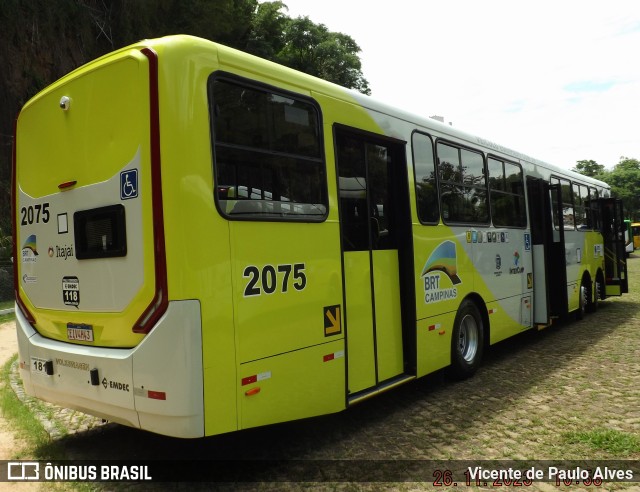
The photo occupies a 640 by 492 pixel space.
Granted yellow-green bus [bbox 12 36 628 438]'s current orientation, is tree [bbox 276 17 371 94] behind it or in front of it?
in front

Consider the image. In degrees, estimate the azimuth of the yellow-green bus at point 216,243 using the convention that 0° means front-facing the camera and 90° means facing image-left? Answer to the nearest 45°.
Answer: approximately 225°

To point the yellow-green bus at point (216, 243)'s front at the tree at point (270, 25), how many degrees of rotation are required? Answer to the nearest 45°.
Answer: approximately 45° to its left
